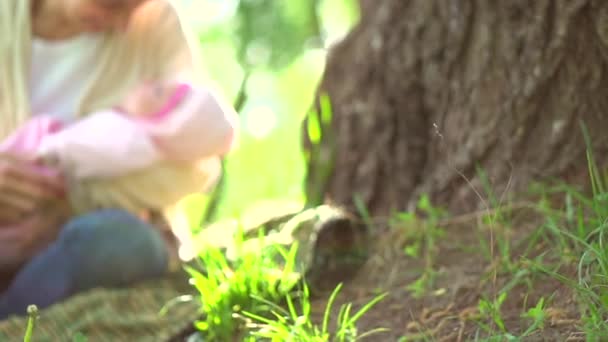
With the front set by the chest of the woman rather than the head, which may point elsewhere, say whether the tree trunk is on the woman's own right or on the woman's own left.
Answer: on the woman's own left
